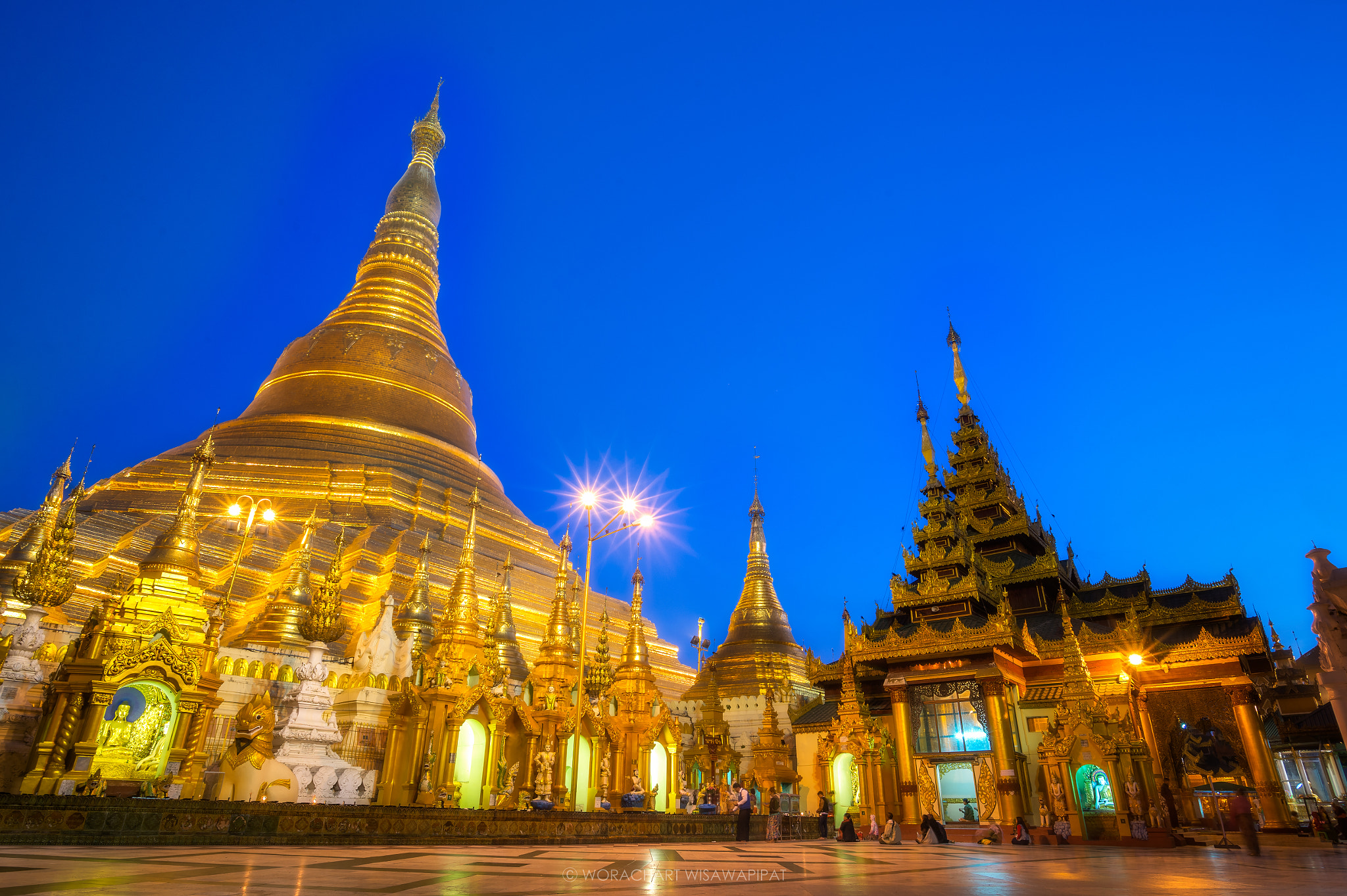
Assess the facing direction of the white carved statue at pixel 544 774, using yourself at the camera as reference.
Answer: facing the viewer

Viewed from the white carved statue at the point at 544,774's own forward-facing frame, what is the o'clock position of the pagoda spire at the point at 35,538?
The pagoda spire is roughly at 3 o'clock from the white carved statue.

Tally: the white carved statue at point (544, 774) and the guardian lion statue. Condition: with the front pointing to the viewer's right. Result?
0

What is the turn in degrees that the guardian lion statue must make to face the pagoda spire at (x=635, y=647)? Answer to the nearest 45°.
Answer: approximately 180°

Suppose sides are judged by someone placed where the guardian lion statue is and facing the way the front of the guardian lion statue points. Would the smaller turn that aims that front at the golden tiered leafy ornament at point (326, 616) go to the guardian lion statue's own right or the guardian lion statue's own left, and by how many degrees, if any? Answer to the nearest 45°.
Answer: approximately 135° to the guardian lion statue's own right

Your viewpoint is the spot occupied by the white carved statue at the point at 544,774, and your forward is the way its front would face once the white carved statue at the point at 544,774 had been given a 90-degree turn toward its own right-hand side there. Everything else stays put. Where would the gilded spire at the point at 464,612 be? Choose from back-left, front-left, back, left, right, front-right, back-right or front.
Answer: front-right

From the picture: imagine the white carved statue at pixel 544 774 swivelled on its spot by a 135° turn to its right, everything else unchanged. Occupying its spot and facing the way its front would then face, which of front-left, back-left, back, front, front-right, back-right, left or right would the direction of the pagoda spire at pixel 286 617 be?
front-left

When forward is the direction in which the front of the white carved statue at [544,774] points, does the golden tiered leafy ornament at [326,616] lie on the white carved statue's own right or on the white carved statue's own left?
on the white carved statue's own right

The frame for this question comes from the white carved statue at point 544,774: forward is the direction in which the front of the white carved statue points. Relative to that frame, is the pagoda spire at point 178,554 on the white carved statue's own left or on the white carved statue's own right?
on the white carved statue's own right

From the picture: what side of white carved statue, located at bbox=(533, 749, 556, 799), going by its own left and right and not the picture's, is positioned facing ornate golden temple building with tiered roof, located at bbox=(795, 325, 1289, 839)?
left

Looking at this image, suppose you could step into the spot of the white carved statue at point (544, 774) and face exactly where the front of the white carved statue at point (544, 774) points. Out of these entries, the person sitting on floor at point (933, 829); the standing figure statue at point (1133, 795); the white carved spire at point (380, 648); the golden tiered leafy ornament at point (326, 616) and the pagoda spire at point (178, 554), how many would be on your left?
2

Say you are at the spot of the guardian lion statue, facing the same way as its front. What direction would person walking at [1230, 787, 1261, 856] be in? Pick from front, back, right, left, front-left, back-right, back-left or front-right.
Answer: left

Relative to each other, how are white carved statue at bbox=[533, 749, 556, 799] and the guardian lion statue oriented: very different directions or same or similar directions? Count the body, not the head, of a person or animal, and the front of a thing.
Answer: same or similar directions

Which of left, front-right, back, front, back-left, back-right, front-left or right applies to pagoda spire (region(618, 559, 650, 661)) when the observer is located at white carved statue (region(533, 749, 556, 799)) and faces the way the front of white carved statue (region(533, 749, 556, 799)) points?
back-left

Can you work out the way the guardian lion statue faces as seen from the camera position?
facing the viewer and to the left of the viewer

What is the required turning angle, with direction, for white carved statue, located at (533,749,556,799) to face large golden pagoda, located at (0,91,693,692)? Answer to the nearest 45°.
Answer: approximately 135° to its right

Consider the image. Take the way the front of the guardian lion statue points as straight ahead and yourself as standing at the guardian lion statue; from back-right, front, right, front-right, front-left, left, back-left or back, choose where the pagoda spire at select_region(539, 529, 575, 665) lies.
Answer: back
